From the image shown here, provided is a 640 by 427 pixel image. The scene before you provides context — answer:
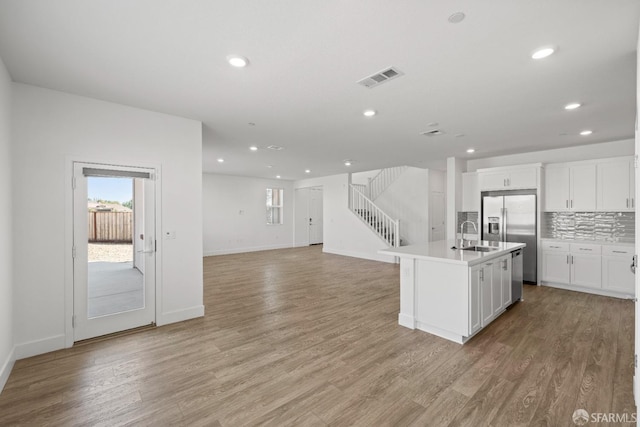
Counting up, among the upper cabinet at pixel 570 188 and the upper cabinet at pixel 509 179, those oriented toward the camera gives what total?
2

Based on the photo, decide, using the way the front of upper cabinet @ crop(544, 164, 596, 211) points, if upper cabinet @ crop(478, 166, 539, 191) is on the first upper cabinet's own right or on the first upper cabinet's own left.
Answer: on the first upper cabinet's own right

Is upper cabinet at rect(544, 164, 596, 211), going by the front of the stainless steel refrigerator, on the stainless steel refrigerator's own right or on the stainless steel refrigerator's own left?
on the stainless steel refrigerator's own left

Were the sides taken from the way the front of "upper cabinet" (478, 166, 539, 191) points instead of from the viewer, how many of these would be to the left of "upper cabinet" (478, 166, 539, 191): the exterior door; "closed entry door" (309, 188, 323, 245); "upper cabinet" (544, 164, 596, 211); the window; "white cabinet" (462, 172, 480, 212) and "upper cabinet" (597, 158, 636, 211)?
2

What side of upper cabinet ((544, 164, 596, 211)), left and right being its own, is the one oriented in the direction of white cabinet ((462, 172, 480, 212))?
right

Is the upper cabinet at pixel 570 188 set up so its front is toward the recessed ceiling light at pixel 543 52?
yes

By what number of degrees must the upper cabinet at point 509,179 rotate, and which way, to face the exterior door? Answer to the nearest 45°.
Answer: approximately 45° to its right

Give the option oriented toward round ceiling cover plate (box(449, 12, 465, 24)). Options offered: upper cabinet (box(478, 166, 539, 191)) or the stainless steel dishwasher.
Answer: the upper cabinet

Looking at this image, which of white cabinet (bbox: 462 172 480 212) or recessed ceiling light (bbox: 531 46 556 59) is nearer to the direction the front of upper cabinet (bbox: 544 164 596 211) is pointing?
the recessed ceiling light

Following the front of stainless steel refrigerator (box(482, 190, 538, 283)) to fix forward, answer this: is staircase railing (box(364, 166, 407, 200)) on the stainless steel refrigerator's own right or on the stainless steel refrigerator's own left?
on the stainless steel refrigerator's own right

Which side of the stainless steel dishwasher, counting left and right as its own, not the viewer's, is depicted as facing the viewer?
right

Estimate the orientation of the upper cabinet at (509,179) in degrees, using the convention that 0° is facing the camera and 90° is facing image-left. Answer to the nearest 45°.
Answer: approximately 0°

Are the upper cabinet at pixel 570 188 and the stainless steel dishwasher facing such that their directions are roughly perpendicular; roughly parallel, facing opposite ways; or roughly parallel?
roughly perpendicular

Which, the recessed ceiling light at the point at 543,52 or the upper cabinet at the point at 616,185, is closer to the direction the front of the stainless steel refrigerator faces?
the recessed ceiling light

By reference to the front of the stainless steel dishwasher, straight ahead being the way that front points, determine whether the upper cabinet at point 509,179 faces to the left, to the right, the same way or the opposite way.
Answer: to the right
